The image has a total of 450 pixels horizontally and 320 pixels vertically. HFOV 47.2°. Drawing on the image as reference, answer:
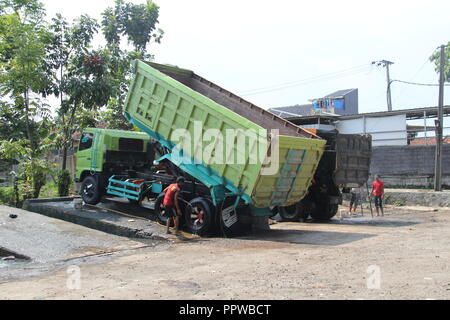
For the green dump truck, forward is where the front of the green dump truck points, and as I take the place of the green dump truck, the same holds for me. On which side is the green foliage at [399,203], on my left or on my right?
on my right

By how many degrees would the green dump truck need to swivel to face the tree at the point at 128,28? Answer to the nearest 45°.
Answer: approximately 45° to its right

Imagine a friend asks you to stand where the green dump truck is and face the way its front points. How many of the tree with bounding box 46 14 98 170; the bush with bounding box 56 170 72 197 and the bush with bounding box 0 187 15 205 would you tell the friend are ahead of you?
3

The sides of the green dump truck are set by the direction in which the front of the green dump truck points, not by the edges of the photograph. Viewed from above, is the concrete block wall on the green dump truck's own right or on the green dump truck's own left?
on the green dump truck's own right

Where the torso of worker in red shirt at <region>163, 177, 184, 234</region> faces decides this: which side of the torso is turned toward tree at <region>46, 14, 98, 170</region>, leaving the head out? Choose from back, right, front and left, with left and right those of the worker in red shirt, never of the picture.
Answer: left

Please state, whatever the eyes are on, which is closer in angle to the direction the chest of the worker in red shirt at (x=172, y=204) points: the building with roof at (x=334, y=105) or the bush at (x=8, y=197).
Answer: the building with roof

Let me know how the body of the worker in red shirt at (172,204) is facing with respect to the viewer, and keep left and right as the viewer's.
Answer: facing away from the viewer and to the right of the viewer

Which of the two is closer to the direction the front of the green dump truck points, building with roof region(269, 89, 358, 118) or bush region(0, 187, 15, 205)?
the bush

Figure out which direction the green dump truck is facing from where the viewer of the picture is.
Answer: facing away from the viewer and to the left of the viewer
